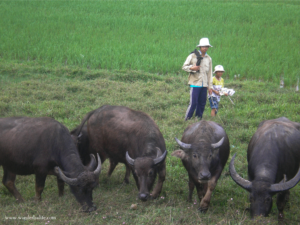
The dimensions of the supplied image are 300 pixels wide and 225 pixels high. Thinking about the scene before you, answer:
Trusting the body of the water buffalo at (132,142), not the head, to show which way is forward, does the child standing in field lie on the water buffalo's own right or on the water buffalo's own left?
on the water buffalo's own left

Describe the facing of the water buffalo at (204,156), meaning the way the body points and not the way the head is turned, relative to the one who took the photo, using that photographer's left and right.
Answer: facing the viewer

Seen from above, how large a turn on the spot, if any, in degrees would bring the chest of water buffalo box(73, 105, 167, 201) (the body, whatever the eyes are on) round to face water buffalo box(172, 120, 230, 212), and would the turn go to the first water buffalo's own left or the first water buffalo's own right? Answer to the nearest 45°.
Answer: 0° — it already faces it

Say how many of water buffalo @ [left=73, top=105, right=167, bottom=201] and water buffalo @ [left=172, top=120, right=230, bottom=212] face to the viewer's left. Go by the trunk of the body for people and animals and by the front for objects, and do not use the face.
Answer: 0

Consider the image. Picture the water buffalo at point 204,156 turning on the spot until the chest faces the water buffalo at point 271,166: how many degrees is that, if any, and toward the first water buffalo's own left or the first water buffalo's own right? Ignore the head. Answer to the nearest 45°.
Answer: approximately 90° to the first water buffalo's own left

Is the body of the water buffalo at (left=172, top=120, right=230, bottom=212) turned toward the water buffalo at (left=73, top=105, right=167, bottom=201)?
no

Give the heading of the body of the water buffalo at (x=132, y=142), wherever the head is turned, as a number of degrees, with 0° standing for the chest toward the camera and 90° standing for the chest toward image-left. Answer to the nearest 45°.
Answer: approximately 315°

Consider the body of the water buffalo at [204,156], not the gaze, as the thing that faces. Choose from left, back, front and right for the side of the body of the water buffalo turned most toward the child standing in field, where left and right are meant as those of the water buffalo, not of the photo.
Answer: back

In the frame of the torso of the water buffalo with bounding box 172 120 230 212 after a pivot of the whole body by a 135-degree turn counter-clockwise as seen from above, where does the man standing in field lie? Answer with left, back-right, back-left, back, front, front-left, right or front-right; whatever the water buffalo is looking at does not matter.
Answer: front-left

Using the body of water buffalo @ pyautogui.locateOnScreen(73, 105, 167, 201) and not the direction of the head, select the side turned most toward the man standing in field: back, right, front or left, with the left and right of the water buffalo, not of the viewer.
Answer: left
